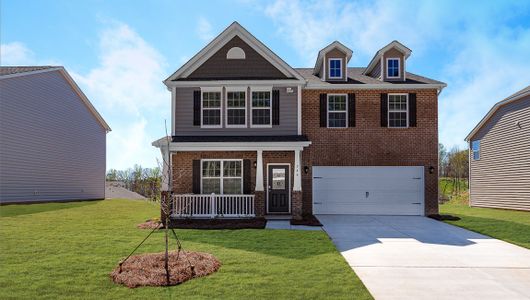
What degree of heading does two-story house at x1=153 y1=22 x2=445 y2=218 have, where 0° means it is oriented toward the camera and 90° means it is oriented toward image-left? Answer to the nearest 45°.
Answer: approximately 0°

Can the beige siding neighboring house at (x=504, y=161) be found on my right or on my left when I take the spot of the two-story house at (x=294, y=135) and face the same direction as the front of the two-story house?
on my left

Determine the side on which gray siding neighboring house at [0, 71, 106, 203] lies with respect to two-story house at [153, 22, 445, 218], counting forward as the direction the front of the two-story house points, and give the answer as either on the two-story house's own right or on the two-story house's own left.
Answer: on the two-story house's own right
